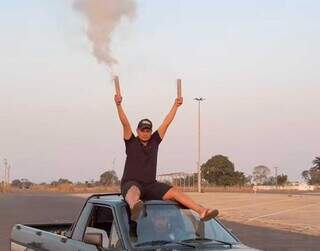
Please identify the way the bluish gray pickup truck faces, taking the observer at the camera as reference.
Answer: facing the viewer and to the right of the viewer
